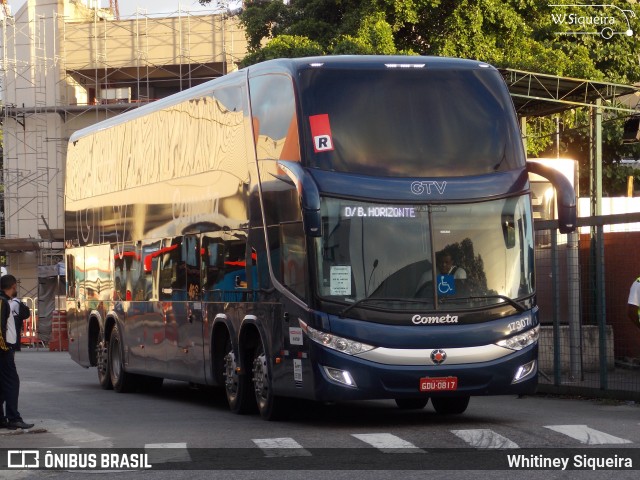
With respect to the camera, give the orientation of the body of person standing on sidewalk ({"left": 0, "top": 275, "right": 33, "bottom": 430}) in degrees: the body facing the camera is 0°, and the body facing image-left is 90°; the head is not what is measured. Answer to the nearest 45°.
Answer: approximately 270°

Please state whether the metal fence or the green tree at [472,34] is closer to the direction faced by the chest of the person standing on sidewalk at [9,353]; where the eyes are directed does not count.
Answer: the metal fence

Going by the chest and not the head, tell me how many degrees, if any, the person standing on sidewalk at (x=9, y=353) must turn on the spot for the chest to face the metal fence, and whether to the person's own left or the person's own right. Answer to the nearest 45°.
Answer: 0° — they already face it

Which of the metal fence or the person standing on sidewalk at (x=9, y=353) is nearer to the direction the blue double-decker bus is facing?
the metal fence

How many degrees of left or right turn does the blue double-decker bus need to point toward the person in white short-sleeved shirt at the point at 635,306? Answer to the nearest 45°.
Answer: approximately 45° to its left

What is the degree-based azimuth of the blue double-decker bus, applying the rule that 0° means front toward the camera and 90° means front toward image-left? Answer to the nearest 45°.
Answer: approximately 315°

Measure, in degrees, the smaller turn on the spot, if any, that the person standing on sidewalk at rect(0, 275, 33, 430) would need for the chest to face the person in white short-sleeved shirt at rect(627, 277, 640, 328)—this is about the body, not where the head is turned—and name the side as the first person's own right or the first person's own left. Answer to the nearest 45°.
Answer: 0° — they already face them

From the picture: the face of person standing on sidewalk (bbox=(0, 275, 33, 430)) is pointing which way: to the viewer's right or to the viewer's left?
to the viewer's right

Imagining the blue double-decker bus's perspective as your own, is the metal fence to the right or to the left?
on its left
